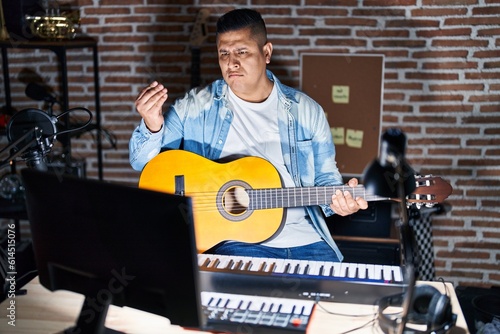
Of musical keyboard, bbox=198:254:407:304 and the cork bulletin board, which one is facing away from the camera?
the musical keyboard

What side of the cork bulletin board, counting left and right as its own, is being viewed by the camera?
front

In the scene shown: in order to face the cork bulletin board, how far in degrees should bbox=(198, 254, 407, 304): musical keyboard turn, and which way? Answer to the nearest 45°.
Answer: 0° — it already faces it

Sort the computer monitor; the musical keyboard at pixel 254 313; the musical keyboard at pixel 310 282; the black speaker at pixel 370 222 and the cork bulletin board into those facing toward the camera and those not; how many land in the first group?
2

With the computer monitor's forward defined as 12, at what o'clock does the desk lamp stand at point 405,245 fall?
The desk lamp stand is roughly at 2 o'clock from the computer monitor.

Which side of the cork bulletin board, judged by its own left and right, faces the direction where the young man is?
front

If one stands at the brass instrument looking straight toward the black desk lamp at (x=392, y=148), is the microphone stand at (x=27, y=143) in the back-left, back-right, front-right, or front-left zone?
front-right

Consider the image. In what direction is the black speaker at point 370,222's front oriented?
toward the camera

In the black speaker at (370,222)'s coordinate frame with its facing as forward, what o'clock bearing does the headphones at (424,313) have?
The headphones is roughly at 12 o'clock from the black speaker.

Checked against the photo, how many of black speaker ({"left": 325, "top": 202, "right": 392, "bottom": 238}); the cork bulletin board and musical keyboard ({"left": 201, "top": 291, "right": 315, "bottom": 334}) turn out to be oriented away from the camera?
1

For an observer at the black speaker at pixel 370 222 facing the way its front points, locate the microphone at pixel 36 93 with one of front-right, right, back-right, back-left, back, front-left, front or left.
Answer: right

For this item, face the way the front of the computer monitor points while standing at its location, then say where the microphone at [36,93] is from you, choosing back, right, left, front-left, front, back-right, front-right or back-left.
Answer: front-left

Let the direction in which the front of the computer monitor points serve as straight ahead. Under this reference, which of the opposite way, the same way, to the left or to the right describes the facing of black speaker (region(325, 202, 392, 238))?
the opposite way

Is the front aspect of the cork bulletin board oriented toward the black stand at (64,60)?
no

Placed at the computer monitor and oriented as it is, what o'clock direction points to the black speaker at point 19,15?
The black speaker is roughly at 10 o'clock from the computer monitor.
